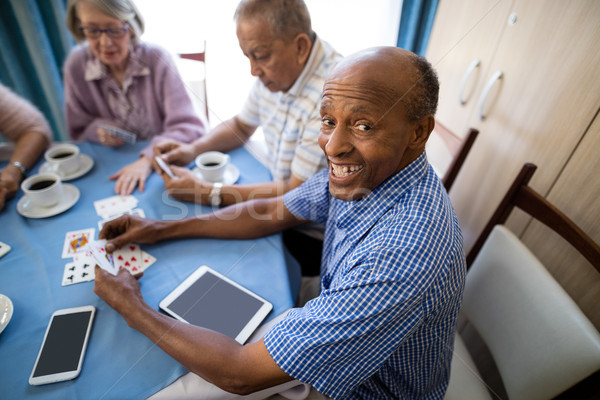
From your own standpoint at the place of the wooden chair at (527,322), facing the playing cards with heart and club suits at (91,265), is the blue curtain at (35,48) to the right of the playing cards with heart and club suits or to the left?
right

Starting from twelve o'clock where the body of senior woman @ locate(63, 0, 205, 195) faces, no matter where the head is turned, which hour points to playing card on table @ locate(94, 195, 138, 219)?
The playing card on table is roughly at 12 o'clock from the senior woman.

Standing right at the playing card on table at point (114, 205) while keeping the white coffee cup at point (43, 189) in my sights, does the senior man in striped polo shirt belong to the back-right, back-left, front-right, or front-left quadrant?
back-right

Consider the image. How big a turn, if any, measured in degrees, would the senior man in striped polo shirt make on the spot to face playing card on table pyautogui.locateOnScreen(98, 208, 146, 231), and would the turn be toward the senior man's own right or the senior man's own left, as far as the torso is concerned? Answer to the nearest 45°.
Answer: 0° — they already face it

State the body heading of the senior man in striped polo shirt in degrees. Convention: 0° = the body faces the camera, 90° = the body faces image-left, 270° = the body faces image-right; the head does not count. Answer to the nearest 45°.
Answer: approximately 45°

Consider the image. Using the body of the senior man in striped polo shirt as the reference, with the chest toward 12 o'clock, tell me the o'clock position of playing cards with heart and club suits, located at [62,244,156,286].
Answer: The playing cards with heart and club suits is roughly at 12 o'clock from the senior man in striped polo shirt.

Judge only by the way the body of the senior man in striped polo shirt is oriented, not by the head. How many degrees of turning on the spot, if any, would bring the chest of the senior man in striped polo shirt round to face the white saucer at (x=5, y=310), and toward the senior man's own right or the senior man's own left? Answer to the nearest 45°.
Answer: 0° — they already face it
